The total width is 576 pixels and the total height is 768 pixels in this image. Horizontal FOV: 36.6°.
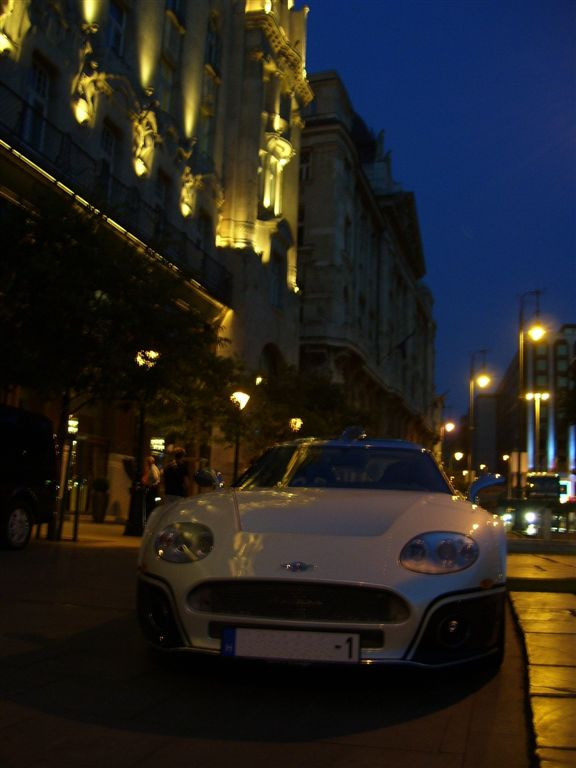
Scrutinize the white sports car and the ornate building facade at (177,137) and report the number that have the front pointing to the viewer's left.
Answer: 0

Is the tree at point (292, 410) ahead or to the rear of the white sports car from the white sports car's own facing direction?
to the rear

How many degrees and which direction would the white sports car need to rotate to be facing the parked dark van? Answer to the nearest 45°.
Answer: approximately 135° to its right

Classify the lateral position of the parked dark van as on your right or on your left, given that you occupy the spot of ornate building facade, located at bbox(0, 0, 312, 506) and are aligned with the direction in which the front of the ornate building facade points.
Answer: on your right

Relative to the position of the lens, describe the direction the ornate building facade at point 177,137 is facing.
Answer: facing the viewer and to the right of the viewer

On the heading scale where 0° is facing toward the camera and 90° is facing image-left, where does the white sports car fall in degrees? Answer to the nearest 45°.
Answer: approximately 0°
